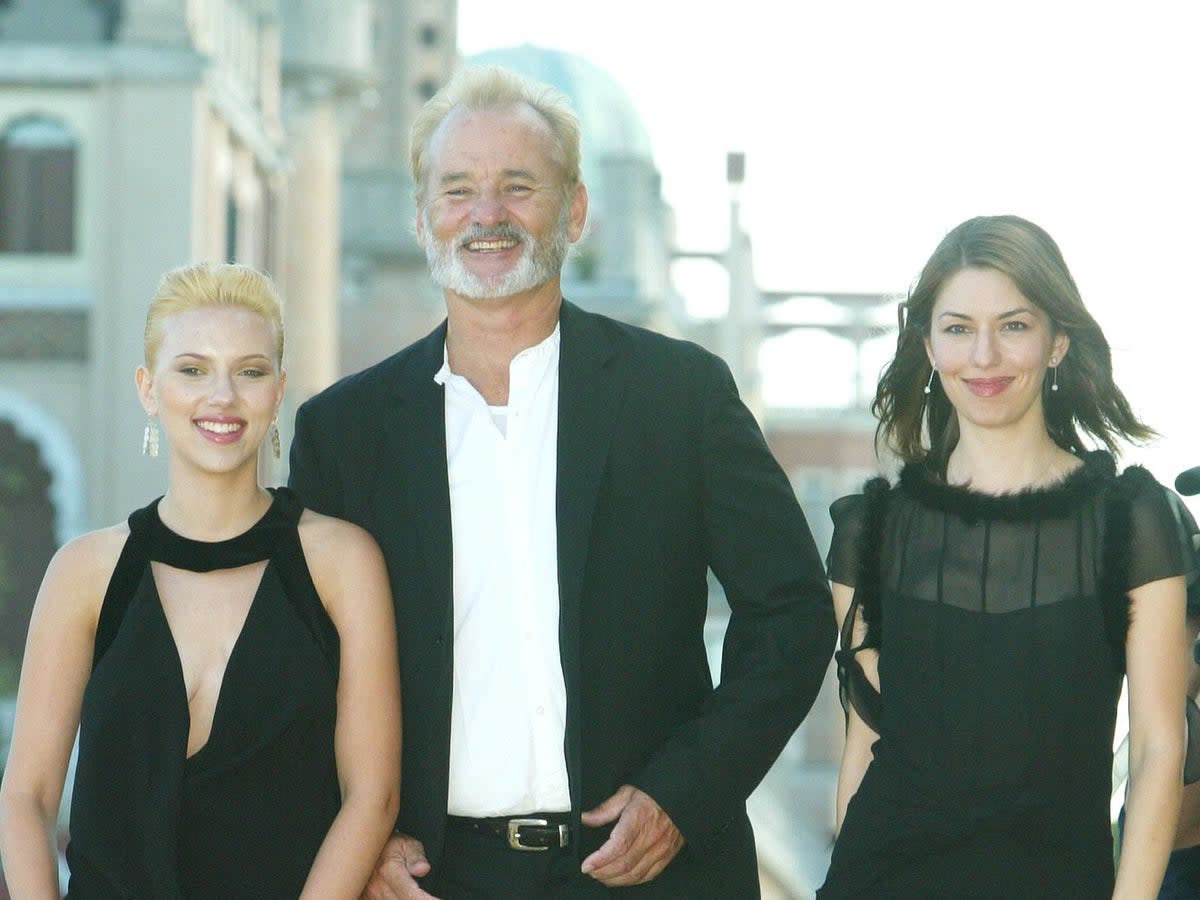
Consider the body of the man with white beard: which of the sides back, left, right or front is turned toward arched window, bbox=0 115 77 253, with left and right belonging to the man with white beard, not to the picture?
back

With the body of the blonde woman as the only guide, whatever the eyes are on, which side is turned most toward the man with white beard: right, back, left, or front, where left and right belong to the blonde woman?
left

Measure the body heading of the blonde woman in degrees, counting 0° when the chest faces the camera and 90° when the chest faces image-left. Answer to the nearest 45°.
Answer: approximately 0°

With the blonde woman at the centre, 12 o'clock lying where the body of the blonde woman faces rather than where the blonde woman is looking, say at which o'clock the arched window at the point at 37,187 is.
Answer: The arched window is roughly at 6 o'clock from the blonde woman.

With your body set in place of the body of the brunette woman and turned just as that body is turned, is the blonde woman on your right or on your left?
on your right

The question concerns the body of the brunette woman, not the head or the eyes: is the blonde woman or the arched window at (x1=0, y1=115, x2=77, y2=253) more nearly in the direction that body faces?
the blonde woman

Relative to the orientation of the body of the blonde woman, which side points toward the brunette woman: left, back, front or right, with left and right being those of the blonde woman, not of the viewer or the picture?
left

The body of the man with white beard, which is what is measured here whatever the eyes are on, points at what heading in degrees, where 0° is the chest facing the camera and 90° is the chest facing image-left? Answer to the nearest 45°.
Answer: approximately 0°
